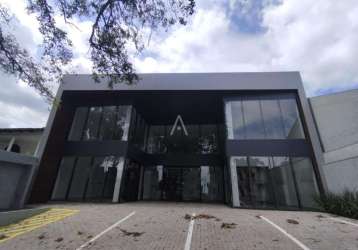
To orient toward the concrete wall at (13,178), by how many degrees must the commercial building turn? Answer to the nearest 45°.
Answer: approximately 90° to its right

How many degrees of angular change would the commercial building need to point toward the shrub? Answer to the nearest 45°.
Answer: approximately 45° to its left

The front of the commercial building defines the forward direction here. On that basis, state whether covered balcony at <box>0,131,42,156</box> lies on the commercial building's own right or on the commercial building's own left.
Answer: on the commercial building's own right

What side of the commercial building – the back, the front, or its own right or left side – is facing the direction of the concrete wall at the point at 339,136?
left

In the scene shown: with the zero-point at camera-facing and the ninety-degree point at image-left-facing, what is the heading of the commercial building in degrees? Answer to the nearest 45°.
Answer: approximately 0°
